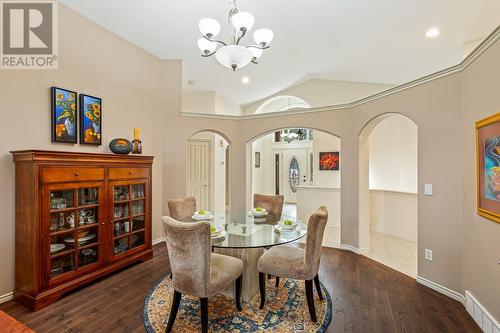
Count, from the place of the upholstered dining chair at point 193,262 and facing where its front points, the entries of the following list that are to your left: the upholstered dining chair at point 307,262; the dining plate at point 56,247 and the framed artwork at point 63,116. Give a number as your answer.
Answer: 2

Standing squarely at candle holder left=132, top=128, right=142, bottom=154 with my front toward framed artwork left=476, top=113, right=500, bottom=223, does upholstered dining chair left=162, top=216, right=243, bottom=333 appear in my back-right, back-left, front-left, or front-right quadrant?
front-right

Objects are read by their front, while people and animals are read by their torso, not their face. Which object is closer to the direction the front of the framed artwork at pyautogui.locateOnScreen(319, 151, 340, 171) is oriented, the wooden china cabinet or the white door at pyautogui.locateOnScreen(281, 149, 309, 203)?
the wooden china cabinet

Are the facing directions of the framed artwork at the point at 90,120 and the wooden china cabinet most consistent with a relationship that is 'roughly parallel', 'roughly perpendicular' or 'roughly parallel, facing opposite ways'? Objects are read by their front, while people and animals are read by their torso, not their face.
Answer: roughly parallel

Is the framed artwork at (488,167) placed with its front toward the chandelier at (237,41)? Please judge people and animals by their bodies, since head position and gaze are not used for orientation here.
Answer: yes

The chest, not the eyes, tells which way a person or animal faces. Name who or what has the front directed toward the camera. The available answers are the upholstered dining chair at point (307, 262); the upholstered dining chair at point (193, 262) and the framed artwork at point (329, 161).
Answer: the framed artwork

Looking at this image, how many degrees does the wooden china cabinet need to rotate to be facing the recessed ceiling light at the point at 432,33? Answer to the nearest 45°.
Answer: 0° — it already faces it

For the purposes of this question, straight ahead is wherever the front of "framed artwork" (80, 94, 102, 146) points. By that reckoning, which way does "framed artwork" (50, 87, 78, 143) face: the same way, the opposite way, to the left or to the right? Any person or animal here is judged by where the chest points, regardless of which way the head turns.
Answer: the same way

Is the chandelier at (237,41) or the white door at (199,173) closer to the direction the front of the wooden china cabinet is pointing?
the chandelier

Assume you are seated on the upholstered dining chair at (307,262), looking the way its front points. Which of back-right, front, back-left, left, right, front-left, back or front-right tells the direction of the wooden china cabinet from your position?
front-left

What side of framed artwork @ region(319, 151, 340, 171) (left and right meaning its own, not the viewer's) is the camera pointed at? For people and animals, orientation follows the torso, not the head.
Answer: front

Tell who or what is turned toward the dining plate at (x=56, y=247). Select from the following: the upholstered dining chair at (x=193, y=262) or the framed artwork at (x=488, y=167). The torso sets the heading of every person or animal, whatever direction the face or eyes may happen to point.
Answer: the framed artwork

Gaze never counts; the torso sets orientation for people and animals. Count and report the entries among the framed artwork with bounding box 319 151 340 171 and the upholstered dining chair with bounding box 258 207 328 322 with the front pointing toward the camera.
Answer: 1

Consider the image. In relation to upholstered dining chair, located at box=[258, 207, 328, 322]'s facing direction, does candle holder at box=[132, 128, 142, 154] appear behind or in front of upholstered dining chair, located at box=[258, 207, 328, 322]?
in front

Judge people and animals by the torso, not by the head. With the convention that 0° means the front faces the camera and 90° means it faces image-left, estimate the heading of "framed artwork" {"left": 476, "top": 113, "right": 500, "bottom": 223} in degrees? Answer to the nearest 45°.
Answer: approximately 45°

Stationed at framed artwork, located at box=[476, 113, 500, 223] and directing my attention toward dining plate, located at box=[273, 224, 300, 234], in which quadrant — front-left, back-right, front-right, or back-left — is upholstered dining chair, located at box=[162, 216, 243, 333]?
front-left

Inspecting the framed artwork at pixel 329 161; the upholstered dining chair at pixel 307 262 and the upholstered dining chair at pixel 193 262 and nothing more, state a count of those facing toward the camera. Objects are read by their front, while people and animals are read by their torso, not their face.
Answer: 1

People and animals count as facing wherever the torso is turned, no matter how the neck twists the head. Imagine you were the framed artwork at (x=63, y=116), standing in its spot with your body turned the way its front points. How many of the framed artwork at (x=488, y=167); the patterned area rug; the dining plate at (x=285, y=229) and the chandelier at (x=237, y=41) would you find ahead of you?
4

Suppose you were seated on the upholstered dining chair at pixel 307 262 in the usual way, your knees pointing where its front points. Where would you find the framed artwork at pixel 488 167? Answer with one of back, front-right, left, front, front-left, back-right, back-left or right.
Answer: back-right

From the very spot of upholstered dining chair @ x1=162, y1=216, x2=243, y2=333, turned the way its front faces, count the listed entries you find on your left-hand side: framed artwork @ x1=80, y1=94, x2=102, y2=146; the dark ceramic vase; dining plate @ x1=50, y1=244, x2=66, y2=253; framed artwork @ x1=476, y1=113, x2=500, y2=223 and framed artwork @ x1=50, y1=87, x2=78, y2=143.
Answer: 4

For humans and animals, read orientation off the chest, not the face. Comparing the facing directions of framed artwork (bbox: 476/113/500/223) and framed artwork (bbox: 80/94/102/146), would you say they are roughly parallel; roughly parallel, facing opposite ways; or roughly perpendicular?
roughly parallel, facing opposite ways

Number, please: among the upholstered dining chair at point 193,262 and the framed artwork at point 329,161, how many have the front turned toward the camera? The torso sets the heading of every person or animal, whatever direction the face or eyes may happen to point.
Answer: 1
